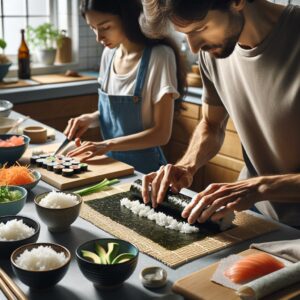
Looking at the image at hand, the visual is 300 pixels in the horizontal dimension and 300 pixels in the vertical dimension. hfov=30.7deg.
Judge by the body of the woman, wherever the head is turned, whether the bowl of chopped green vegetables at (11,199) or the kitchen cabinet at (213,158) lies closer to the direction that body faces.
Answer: the bowl of chopped green vegetables

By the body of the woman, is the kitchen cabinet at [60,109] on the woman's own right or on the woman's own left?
on the woman's own right

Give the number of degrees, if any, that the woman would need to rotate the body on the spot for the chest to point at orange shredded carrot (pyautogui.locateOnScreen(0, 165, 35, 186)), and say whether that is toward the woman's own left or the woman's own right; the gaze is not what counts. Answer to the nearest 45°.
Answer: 0° — they already face it

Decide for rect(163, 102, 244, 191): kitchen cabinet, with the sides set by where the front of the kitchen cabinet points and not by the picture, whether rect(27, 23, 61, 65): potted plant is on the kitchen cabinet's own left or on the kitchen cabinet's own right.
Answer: on the kitchen cabinet's own right

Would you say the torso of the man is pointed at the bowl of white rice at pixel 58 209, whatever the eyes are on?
yes

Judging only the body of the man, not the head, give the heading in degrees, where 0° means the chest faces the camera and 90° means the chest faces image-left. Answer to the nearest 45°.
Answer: approximately 45°
